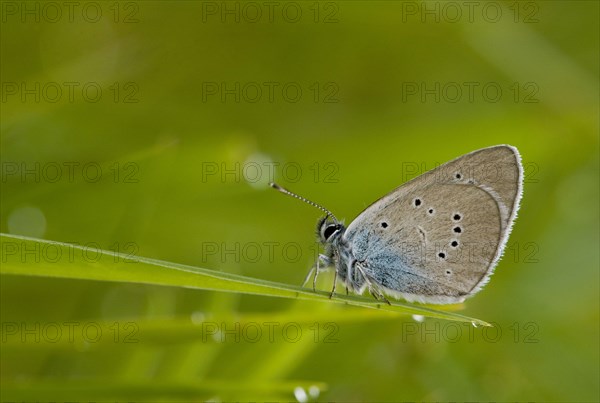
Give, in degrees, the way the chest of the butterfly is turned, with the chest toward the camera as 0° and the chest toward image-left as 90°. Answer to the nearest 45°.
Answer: approximately 90°
